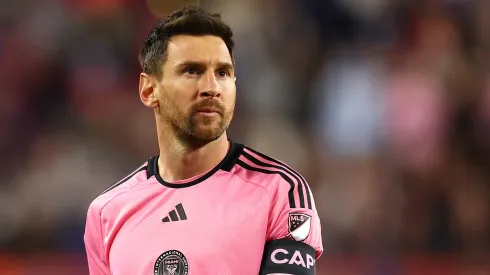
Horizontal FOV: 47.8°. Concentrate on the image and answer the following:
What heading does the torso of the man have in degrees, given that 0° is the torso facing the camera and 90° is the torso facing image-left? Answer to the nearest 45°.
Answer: approximately 45°
